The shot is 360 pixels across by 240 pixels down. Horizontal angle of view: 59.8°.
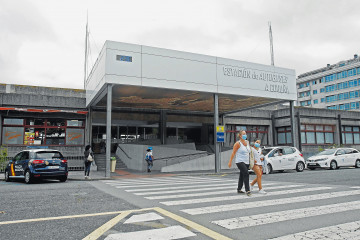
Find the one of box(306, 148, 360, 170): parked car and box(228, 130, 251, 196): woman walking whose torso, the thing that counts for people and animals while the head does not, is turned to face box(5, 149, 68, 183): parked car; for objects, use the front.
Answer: box(306, 148, 360, 170): parked car

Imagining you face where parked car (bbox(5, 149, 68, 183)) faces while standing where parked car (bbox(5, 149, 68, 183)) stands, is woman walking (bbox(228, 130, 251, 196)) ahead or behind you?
behind

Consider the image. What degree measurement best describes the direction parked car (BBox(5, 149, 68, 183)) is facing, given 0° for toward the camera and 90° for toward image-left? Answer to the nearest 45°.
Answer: approximately 135°

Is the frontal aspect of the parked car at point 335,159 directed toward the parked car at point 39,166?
yes

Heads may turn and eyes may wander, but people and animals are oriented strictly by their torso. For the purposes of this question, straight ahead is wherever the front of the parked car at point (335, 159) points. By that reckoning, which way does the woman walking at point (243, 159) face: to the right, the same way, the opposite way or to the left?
to the left

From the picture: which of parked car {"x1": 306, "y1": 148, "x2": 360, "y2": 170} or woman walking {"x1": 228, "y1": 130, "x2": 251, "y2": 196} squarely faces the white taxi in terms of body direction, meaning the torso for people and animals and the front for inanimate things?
the parked car

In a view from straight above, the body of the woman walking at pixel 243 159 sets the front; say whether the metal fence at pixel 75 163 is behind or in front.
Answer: behind

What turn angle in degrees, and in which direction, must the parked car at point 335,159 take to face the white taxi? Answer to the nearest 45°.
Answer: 0° — it already faces it

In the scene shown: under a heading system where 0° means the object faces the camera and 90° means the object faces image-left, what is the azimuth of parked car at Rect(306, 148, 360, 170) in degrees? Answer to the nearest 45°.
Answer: approximately 45°

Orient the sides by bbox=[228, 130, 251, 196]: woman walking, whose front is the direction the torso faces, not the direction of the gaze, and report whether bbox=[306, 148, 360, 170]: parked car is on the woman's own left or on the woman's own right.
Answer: on the woman's own left

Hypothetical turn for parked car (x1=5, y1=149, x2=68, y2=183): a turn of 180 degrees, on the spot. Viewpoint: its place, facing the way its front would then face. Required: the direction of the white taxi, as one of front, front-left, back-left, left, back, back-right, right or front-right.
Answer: front-left

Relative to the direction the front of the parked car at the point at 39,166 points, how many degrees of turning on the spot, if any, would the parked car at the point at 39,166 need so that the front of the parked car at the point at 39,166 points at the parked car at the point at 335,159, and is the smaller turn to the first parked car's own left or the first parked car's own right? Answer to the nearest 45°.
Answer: approximately 135° to the first parked car's own right
